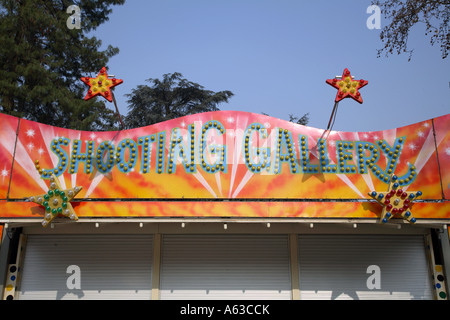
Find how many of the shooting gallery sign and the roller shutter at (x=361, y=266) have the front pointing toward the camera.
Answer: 2

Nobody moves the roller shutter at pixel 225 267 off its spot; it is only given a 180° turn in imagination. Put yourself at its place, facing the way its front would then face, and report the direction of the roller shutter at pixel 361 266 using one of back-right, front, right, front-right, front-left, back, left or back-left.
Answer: right

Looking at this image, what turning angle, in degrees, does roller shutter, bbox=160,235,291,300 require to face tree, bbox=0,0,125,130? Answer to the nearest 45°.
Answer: approximately 135° to its right

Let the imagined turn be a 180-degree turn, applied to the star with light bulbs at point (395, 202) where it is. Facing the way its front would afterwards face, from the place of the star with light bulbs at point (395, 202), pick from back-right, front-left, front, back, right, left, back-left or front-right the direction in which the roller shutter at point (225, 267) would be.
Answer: left

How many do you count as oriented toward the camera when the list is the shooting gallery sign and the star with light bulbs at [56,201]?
2
